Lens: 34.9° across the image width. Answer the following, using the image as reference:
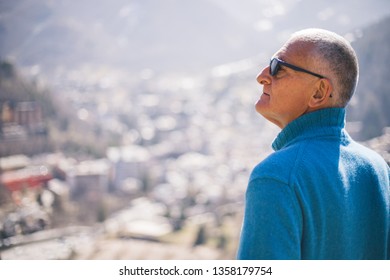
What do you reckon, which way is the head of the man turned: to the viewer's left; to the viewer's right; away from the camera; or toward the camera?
to the viewer's left

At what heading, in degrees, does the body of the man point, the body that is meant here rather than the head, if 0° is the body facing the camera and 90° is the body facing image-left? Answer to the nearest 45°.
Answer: approximately 135°
